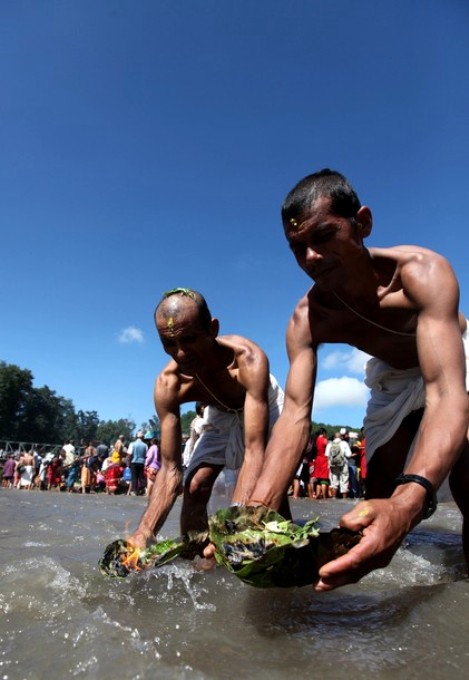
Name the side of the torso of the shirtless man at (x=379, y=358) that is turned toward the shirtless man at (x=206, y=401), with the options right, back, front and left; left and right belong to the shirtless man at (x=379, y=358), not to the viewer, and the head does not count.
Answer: right

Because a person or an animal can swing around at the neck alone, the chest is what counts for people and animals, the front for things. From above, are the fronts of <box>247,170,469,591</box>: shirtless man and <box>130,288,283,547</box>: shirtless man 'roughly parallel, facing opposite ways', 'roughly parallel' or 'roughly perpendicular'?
roughly parallel

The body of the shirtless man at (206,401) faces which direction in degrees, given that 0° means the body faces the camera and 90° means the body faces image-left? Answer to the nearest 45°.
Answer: approximately 45°

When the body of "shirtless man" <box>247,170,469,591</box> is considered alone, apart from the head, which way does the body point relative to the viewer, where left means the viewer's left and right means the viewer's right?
facing the viewer and to the left of the viewer

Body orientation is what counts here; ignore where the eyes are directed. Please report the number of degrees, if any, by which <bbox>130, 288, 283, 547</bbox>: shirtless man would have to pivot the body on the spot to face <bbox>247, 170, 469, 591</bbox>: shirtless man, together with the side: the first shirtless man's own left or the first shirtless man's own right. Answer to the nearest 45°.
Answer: approximately 90° to the first shirtless man's own left

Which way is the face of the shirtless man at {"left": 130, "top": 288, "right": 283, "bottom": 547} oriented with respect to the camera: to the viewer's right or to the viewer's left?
to the viewer's left

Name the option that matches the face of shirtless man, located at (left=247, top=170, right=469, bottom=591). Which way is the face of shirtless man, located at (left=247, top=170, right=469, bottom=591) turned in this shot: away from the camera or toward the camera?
toward the camera
